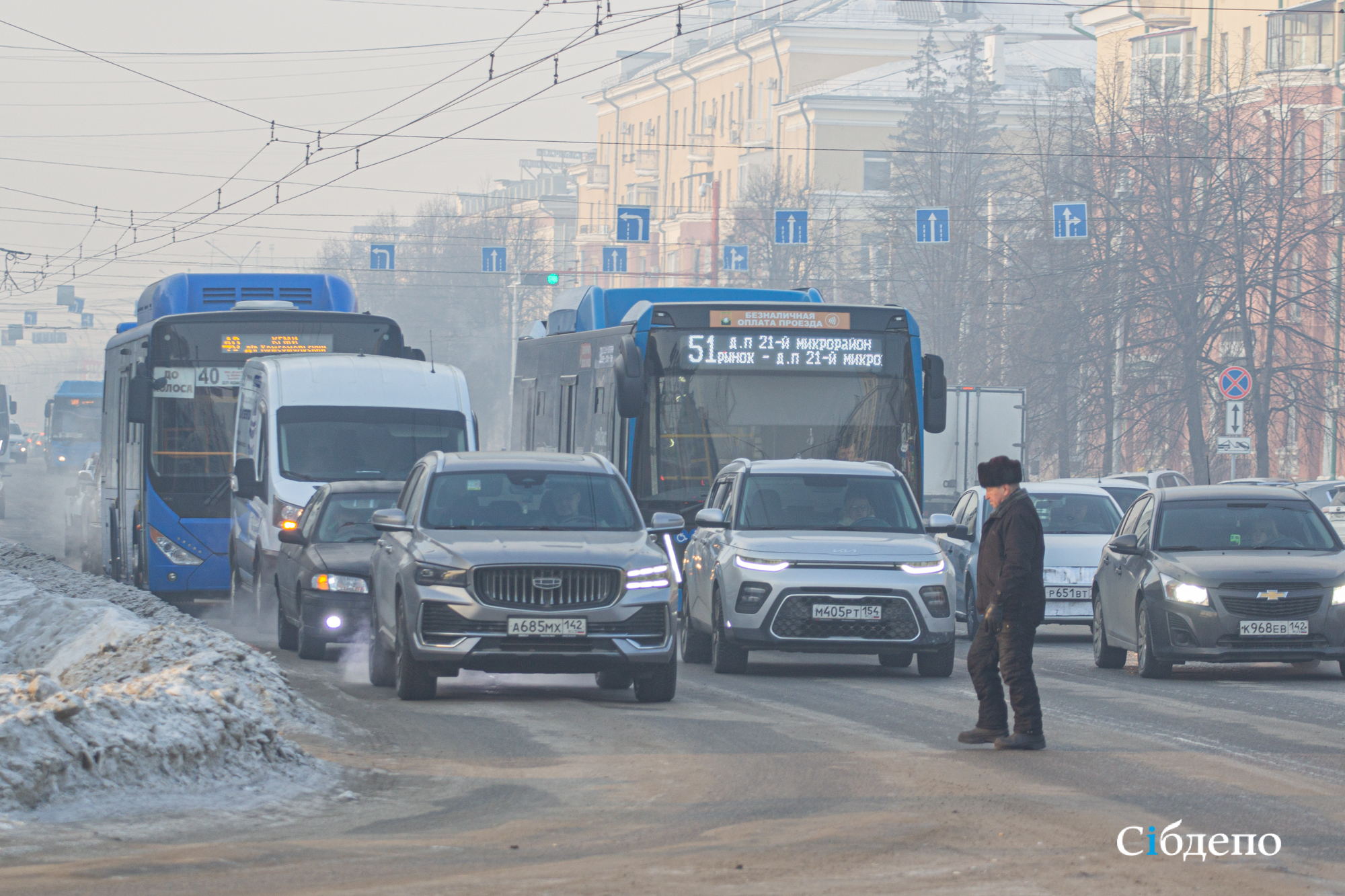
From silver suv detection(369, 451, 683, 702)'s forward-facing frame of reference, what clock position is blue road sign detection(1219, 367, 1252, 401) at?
The blue road sign is roughly at 7 o'clock from the silver suv.

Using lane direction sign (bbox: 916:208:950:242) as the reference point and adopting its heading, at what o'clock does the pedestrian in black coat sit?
The pedestrian in black coat is roughly at 12 o'clock from the lane direction sign.

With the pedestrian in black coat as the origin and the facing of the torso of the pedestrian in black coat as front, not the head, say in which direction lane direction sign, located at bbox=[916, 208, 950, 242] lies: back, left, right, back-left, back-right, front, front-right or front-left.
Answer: right

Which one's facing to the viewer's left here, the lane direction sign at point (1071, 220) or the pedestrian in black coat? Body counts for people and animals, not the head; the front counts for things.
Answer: the pedestrian in black coat

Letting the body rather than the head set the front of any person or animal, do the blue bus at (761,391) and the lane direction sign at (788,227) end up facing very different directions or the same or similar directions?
same or similar directions

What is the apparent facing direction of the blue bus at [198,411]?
toward the camera

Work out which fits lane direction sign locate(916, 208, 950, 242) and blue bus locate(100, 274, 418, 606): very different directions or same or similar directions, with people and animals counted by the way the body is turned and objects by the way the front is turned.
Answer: same or similar directions

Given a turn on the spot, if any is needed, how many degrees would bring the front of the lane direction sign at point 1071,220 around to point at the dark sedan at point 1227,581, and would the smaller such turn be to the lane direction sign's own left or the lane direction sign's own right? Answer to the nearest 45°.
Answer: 0° — it already faces it

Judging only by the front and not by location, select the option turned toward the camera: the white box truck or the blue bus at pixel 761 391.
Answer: the blue bus

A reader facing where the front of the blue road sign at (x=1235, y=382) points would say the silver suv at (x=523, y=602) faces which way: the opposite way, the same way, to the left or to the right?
the same way

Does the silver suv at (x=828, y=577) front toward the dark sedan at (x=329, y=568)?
no

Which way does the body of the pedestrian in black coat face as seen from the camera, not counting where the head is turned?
to the viewer's left

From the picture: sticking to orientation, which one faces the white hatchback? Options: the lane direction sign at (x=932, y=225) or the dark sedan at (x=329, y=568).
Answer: the lane direction sign

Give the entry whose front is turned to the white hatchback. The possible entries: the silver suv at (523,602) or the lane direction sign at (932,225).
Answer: the lane direction sign

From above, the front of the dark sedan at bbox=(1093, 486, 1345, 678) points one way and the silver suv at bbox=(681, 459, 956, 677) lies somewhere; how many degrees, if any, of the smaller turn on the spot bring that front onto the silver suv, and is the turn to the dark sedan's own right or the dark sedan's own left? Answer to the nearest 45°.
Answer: approximately 90° to the dark sedan's own right

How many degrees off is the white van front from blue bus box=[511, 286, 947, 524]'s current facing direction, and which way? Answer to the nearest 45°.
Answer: approximately 90° to its right

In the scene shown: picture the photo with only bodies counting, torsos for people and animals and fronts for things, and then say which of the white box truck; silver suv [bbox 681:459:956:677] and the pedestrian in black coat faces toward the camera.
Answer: the silver suv

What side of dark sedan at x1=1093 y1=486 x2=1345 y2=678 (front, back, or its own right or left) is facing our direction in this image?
front
